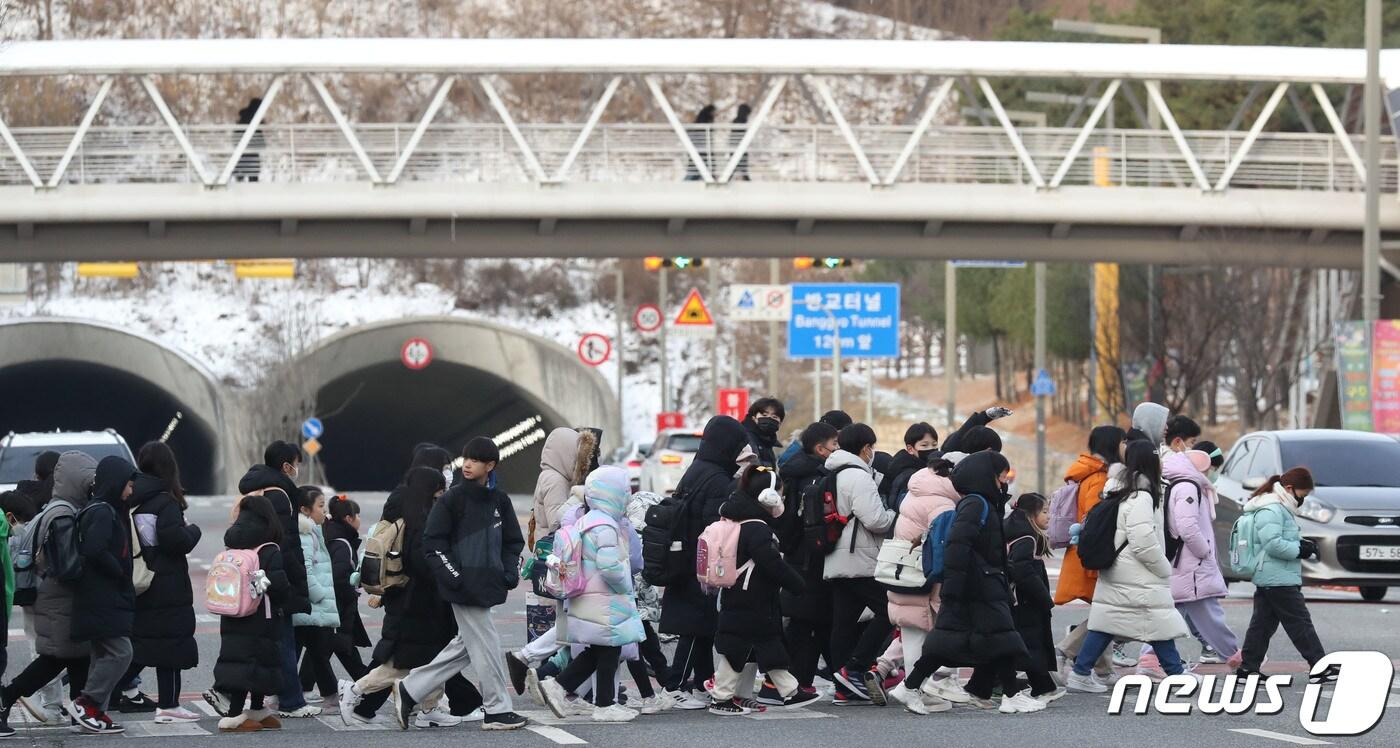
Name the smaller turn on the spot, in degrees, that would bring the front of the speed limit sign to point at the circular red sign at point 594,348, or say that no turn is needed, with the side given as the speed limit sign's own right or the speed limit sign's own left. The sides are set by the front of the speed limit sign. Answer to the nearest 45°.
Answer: approximately 90° to the speed limit sign's own right

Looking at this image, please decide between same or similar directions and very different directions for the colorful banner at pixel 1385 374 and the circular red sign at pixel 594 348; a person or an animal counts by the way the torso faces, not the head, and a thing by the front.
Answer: same or similar directions

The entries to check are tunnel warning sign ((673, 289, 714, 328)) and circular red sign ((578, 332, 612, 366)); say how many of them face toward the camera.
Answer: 2

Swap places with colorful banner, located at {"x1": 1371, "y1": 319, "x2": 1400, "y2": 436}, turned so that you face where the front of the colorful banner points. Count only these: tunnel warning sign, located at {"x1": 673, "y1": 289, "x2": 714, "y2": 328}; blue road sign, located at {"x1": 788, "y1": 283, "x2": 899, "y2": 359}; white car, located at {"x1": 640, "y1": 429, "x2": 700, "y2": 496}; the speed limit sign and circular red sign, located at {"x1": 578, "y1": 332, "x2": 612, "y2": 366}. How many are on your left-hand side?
0

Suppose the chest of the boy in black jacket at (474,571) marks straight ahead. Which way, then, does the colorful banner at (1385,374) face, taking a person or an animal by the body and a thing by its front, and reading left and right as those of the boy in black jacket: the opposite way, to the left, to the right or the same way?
to the right

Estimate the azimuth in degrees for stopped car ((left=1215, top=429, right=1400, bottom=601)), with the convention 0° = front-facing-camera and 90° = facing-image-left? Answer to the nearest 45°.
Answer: approximately 315°

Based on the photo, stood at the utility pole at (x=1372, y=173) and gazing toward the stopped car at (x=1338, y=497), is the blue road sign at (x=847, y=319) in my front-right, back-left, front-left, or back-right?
back-right

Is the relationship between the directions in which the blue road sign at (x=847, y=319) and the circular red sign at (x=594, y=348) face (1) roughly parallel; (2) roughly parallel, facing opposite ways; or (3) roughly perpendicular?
roughly parallel

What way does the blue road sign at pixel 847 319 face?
toward the camera

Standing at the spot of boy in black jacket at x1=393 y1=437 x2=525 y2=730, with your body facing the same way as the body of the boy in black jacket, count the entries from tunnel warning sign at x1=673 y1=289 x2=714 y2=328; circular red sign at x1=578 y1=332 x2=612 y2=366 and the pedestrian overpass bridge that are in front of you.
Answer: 0

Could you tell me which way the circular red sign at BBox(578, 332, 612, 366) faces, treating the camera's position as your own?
facing the viewer

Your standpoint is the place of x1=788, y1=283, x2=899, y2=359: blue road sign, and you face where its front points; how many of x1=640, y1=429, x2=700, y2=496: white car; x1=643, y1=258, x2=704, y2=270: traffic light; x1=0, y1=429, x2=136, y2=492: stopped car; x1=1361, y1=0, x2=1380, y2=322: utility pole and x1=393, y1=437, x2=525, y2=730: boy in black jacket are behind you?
0

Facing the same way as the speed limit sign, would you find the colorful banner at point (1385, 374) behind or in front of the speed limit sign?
in front

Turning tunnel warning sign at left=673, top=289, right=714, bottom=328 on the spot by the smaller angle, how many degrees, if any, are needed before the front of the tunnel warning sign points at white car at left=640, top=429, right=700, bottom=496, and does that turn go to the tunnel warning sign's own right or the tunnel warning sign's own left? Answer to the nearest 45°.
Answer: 0° — it already faces it

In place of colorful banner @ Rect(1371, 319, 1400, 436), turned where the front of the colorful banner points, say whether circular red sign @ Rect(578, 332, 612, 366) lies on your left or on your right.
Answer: on your right

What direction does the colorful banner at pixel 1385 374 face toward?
toward the camera

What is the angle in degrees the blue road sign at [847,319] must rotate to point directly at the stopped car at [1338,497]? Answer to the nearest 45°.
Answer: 0° — it already faces it

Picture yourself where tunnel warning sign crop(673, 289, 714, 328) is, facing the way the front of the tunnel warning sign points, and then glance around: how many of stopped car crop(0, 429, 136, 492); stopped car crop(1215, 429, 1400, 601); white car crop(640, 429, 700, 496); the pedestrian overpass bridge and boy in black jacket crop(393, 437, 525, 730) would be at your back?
0
